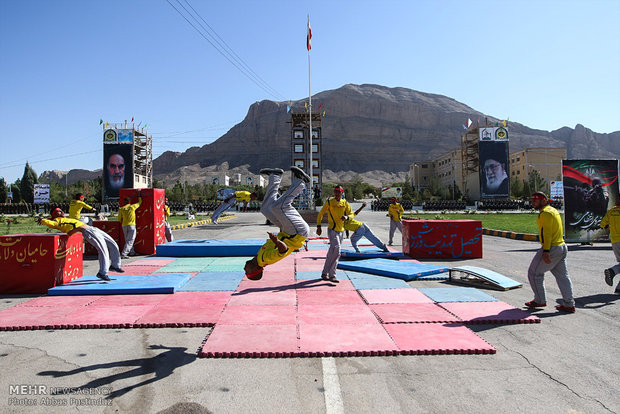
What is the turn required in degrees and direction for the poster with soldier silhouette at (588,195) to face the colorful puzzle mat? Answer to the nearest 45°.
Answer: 0° — it already faces it

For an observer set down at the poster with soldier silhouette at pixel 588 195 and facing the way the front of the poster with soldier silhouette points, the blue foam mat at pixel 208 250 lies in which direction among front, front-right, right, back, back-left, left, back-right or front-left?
front-right

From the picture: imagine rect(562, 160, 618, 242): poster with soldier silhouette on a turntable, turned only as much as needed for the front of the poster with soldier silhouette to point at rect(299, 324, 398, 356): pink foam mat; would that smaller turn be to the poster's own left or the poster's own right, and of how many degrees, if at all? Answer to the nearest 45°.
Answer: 0° — it already faces it

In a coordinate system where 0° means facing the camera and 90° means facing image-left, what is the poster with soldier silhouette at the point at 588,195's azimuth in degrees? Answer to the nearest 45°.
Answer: approximately 0°

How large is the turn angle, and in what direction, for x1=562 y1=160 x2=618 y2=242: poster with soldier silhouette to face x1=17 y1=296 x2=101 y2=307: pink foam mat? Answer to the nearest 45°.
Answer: approximately 45° to its right
